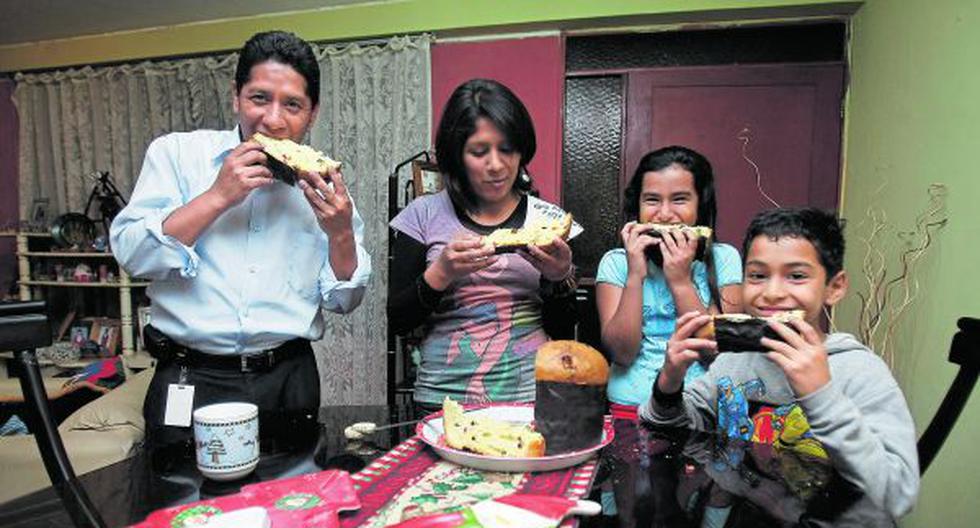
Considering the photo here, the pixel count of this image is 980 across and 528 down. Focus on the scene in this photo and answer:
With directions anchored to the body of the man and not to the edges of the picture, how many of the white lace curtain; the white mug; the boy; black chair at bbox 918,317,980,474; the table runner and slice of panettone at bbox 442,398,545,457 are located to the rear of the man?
1

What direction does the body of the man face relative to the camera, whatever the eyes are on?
toward the camera

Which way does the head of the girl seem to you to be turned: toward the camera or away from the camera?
toward the camera

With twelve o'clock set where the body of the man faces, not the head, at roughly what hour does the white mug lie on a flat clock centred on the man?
The white mug is roughly at 12 o'clock from the man.

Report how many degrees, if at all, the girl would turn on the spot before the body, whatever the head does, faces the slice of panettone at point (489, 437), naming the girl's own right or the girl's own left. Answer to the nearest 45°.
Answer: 0° — they already face it

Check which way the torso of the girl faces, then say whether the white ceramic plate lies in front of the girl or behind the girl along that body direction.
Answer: in front

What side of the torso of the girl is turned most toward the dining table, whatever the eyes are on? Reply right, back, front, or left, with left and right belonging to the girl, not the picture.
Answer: front

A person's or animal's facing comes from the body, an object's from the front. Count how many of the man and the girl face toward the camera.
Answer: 2

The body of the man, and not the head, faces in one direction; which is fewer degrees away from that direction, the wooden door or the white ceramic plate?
the white ceramic plate

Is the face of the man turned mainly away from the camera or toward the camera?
toward the camera

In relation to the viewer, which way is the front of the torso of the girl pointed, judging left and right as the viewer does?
facing the viewer

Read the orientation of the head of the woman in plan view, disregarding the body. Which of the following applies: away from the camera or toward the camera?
toward the camera

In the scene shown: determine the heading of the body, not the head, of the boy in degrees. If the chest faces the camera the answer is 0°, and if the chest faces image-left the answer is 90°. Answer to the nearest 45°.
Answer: approximately 45°
